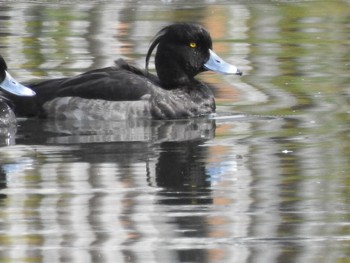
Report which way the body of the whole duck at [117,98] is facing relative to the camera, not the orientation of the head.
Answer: to the viewer's right
